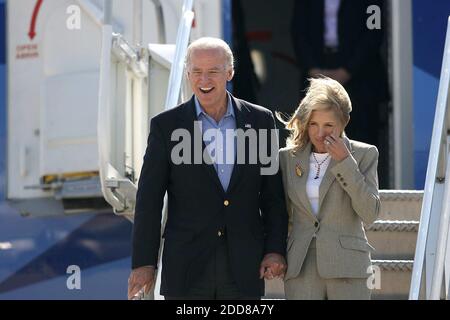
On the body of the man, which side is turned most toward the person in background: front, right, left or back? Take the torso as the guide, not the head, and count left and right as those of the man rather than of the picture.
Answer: back

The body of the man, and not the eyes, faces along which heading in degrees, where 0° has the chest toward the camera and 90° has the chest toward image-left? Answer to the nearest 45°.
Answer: approximately 0°
